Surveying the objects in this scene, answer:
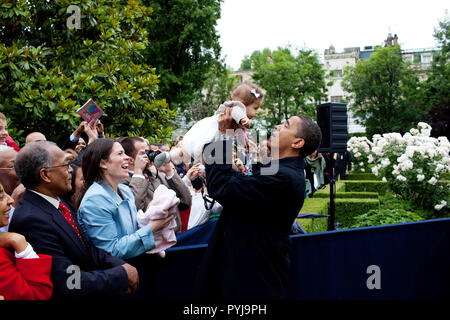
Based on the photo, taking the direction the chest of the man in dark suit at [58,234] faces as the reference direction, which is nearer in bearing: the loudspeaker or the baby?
the baby

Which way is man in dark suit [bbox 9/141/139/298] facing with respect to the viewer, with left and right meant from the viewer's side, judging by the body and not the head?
facing to the right of the viewer

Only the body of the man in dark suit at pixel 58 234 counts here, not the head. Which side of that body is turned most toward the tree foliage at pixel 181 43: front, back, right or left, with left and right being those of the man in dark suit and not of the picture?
left

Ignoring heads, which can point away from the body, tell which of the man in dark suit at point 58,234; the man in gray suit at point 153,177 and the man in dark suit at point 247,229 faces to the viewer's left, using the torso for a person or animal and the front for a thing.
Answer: the man in dark suit at point 247,229

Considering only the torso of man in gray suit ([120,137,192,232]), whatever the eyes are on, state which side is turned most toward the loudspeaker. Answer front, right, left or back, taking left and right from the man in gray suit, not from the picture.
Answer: left

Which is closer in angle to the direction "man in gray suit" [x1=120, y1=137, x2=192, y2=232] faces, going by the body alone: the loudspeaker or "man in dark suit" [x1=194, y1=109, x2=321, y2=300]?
the man in dark suit

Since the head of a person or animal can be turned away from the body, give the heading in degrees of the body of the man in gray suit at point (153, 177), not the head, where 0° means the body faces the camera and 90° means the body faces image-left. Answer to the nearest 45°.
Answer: approximately 315°

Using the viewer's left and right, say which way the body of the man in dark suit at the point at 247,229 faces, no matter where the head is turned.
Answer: facing to the left of the viewer

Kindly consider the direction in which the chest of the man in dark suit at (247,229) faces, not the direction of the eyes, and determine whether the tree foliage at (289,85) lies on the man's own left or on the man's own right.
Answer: on the man's own right

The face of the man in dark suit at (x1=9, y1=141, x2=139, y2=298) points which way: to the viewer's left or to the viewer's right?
to the viewer's right

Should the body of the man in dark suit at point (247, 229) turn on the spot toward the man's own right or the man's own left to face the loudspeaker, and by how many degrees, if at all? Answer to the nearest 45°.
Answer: approximately 90° to the man's own right

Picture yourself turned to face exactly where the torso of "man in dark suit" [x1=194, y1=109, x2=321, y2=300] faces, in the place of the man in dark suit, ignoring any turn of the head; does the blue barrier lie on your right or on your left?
on your right
